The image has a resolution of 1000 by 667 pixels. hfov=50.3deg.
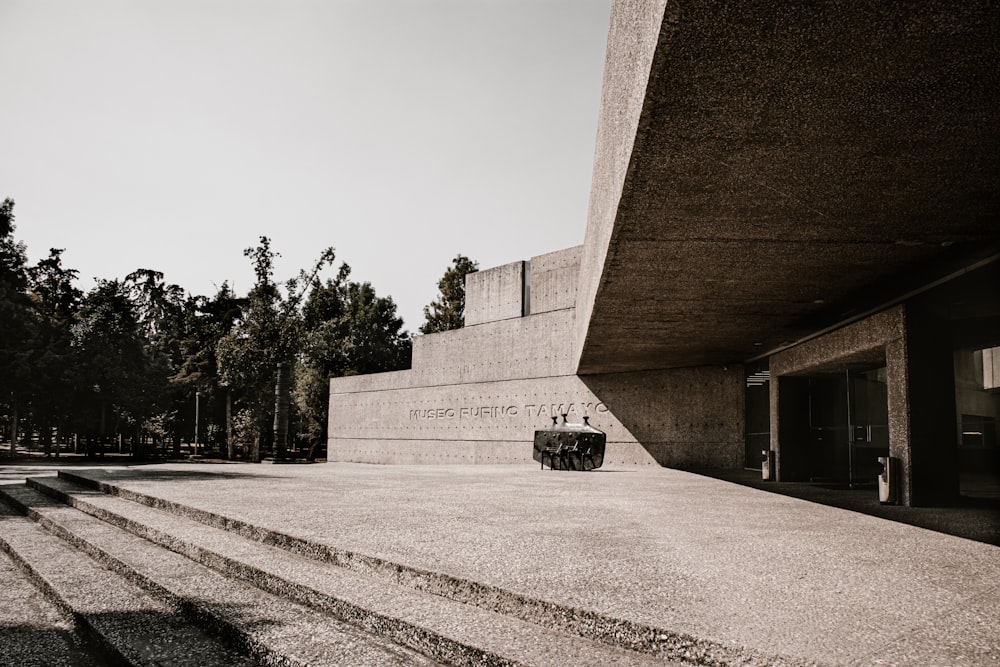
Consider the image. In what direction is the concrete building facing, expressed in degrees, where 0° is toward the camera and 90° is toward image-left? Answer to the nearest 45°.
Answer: approximately 45°

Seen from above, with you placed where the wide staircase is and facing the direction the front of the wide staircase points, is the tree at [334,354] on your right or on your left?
on your right

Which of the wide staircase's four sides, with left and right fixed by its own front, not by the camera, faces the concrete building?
back

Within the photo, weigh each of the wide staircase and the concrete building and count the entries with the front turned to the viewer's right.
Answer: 0

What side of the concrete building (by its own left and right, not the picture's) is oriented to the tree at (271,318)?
right

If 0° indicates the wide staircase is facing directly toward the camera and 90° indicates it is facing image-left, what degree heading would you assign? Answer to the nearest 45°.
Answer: approximately 45°

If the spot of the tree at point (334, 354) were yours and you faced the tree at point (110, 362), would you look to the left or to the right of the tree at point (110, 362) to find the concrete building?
left

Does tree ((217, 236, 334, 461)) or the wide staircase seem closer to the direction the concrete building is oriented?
the wide staircase

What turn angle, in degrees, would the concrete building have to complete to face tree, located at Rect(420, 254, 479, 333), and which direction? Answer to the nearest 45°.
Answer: approximately 135° to its right
